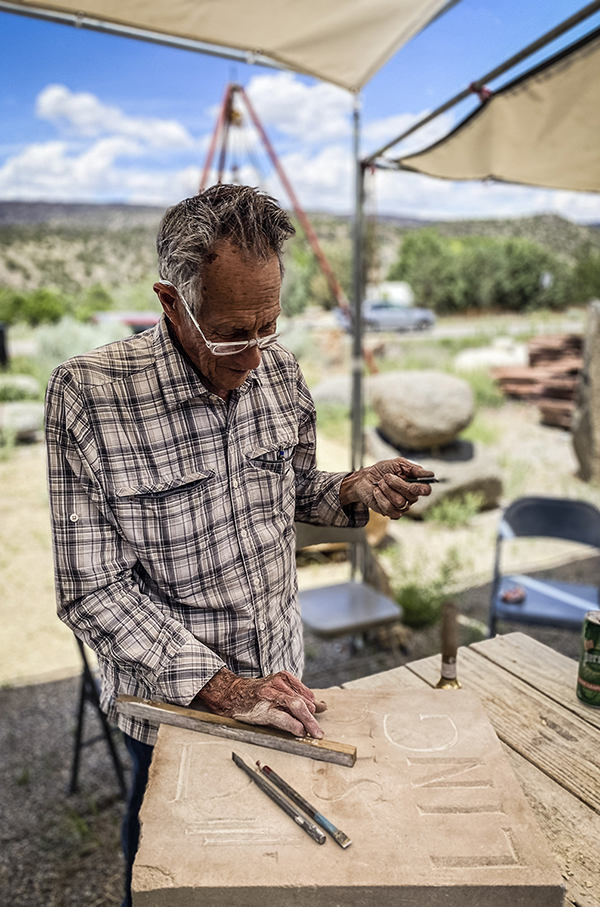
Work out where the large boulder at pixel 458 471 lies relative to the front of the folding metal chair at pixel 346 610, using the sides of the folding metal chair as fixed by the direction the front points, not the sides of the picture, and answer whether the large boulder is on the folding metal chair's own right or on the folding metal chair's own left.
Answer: on the folding metal chair's own left

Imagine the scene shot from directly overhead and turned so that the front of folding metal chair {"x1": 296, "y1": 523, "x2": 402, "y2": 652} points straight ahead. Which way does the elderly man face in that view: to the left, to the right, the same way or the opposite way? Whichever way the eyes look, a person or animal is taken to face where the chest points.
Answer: the same way

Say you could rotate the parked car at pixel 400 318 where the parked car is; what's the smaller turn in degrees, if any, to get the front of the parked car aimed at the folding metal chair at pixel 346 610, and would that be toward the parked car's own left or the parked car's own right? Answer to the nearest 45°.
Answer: approximately 90° to the parked car's own right

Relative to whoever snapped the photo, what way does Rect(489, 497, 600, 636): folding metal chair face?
facing the viewer and to the left of the viewer

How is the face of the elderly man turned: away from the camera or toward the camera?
toward the camera

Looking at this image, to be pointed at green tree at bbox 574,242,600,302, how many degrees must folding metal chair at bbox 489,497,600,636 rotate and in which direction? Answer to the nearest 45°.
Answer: approximately 135° to its right

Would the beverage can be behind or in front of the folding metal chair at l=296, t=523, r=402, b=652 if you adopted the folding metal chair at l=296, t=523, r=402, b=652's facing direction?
in front

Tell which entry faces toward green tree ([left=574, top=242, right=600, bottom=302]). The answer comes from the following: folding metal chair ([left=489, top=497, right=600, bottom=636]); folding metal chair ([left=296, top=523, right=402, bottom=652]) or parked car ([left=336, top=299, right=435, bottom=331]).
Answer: the parked car

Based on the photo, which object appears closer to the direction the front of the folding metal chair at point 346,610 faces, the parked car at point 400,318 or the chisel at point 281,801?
the chisel

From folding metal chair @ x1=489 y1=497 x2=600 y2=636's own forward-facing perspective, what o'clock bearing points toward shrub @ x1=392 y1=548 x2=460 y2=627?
The shrub is roughly at 3 o'clock from the folding metal chair.

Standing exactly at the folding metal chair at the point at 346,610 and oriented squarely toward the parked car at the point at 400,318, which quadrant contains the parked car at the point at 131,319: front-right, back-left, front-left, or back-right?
front-left

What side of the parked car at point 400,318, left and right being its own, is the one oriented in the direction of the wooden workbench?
right

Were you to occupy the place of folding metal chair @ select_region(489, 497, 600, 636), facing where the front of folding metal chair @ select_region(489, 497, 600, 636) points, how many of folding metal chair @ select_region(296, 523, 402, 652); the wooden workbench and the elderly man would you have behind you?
0

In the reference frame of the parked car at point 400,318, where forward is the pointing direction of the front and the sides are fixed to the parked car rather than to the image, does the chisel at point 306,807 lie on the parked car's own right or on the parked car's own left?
on the parked car's own right

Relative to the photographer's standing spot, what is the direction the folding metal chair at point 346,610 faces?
facing the viewer and to the right of the viewer

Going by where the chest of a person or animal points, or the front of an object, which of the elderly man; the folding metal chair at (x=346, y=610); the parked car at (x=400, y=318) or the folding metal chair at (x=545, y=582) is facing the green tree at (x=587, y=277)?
the parked car

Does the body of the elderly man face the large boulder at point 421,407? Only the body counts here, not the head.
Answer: no

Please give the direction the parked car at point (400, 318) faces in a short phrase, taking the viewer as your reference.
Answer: facing to the right of the viewer
